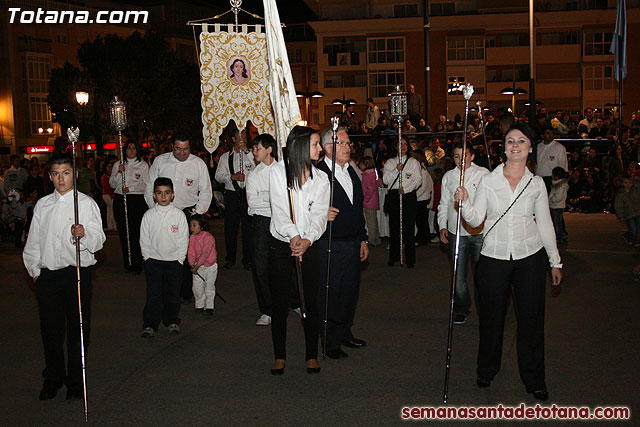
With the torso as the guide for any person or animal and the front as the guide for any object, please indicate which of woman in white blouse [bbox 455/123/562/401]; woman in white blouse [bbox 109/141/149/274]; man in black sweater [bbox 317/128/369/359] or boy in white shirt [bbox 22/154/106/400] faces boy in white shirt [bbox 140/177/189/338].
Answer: woman in white blouse [bbox 109/141/149/274]

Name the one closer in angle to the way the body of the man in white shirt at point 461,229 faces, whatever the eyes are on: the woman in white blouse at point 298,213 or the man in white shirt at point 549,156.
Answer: the woman in white blouse

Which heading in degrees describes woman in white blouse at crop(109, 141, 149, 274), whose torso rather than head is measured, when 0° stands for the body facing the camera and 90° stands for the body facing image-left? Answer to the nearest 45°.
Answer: approximately 0°

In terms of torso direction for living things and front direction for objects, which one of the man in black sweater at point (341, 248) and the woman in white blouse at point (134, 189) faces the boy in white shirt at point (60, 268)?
the woman in white blouse

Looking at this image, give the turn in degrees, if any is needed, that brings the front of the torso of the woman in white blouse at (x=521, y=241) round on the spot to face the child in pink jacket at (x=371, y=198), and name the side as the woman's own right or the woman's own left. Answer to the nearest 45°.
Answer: approximately 180°

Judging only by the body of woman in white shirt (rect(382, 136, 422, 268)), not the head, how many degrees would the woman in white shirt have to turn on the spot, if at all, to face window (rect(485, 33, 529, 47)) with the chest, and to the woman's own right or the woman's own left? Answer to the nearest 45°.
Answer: approximately 180°

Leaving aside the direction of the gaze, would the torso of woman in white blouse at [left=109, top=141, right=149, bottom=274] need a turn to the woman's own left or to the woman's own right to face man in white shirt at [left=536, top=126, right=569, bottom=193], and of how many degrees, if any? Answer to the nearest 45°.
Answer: approximately 90° to the woman's own left

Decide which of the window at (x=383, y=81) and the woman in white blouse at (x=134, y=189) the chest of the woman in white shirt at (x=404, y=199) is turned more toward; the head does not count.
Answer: the woman in white blouse

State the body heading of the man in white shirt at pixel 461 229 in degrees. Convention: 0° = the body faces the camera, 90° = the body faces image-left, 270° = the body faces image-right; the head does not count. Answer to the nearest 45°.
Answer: approximately 0°
